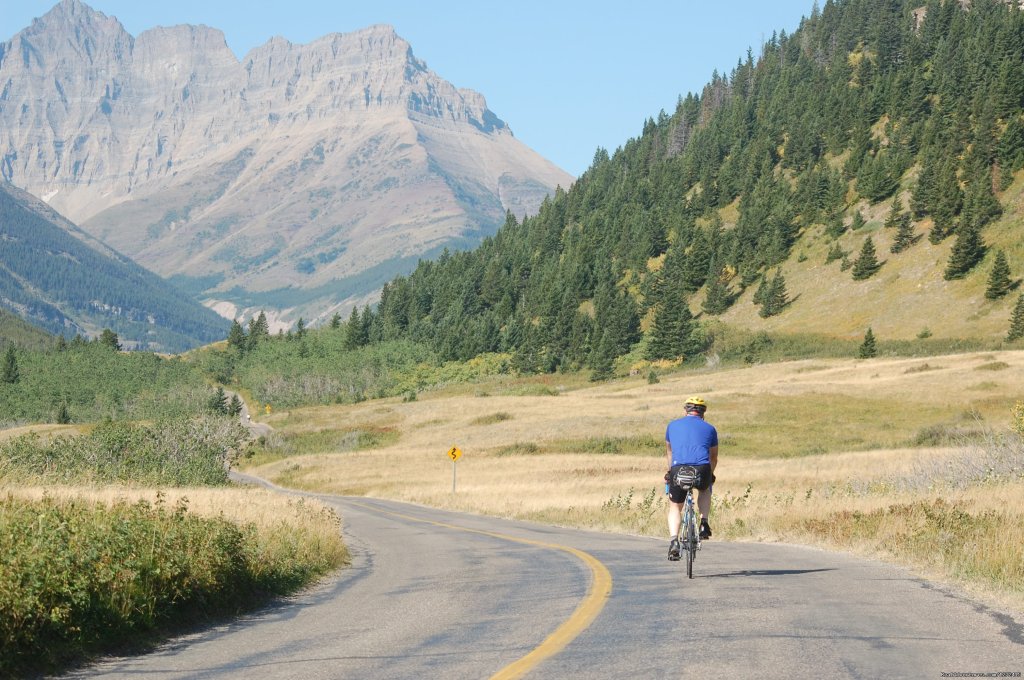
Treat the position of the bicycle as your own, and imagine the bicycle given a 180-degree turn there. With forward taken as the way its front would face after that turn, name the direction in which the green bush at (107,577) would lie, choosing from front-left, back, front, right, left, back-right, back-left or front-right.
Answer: front-right

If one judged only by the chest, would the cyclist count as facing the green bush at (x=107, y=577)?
no

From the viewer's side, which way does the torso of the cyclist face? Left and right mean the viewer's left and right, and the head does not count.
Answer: facing away from the viewer

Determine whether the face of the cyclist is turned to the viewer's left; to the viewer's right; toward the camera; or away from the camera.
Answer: away from the camera

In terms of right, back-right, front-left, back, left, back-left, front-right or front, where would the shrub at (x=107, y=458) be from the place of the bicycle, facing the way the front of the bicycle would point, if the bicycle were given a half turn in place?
back-right

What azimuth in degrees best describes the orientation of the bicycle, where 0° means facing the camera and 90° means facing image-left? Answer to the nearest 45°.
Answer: approximately 180°
